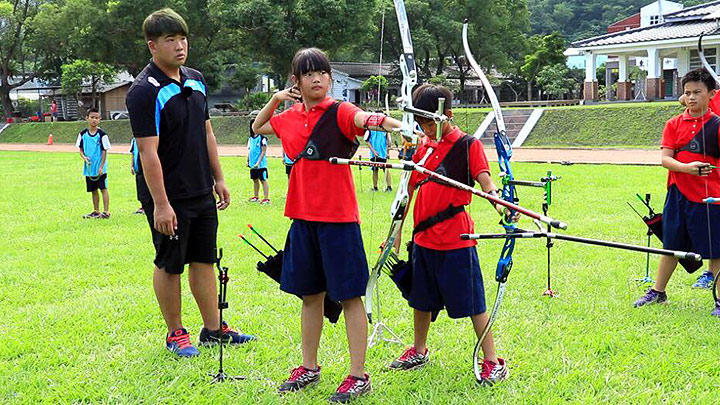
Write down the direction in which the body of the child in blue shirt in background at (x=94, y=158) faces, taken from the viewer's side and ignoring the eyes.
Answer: toward the camera

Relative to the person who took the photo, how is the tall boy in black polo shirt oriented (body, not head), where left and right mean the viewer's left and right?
facing the viewer and to the right of the viewer

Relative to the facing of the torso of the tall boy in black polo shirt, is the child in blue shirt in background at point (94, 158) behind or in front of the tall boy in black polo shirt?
behind

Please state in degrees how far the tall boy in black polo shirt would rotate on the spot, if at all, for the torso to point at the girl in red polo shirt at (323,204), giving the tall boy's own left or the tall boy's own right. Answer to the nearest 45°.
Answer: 0° — they already face them

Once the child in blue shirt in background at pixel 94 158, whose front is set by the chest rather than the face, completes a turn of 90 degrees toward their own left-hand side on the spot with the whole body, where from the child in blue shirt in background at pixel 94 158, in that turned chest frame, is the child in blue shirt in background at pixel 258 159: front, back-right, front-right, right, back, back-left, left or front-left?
front

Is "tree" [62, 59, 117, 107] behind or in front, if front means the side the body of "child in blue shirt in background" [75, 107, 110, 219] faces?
behind

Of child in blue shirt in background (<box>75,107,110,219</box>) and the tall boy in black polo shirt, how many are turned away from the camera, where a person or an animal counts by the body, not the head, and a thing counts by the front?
0

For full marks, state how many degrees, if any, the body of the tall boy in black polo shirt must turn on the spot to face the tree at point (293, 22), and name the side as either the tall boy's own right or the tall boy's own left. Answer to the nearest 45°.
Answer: approximately 135° to the tall boy's own left

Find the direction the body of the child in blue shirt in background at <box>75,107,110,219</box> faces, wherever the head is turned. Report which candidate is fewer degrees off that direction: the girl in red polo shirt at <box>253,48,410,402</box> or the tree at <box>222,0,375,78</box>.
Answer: the girl in red polo shirt

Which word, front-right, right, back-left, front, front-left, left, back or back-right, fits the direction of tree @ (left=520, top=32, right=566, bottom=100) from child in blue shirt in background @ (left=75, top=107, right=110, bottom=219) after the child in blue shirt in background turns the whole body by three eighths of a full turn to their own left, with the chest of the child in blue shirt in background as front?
front

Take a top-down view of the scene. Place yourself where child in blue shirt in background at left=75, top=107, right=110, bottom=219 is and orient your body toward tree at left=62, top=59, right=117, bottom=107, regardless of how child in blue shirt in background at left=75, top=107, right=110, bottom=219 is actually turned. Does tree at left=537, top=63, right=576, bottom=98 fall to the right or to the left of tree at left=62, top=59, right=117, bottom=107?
right

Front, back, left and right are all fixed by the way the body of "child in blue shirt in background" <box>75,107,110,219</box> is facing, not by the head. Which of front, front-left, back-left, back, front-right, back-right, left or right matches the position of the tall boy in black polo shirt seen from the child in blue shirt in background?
front

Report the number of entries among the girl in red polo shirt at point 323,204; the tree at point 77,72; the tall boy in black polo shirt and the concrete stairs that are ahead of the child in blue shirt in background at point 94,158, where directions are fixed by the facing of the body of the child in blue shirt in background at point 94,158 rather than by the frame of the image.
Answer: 2

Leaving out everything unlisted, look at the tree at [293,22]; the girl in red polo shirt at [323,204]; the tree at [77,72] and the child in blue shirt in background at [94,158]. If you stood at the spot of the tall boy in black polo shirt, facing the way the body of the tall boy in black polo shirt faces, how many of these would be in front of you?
1
